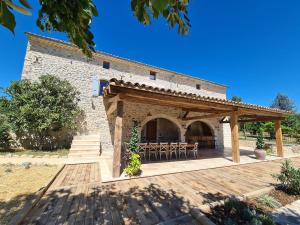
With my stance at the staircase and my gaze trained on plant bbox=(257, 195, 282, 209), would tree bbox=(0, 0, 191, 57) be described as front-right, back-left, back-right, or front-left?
front-right

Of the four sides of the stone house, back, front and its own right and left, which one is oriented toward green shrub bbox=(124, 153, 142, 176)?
front

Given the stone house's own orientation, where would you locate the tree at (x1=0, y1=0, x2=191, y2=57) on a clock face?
The tree is roughly at 1 o'clock from the stone house.

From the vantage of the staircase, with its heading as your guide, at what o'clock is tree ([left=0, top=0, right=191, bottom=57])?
The tree is roughly at 12 o'clock from the staircase.

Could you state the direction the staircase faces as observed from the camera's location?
facing the viewer

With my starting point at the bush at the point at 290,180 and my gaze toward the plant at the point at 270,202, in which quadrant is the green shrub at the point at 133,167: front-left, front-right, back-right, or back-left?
front-right

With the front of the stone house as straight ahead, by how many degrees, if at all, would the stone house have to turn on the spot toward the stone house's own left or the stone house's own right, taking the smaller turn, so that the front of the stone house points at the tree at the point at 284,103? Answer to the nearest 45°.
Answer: approximately 90° to the stone house's own left

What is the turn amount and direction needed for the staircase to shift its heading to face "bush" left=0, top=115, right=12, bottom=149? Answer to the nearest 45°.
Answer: approximately 90° to its right
